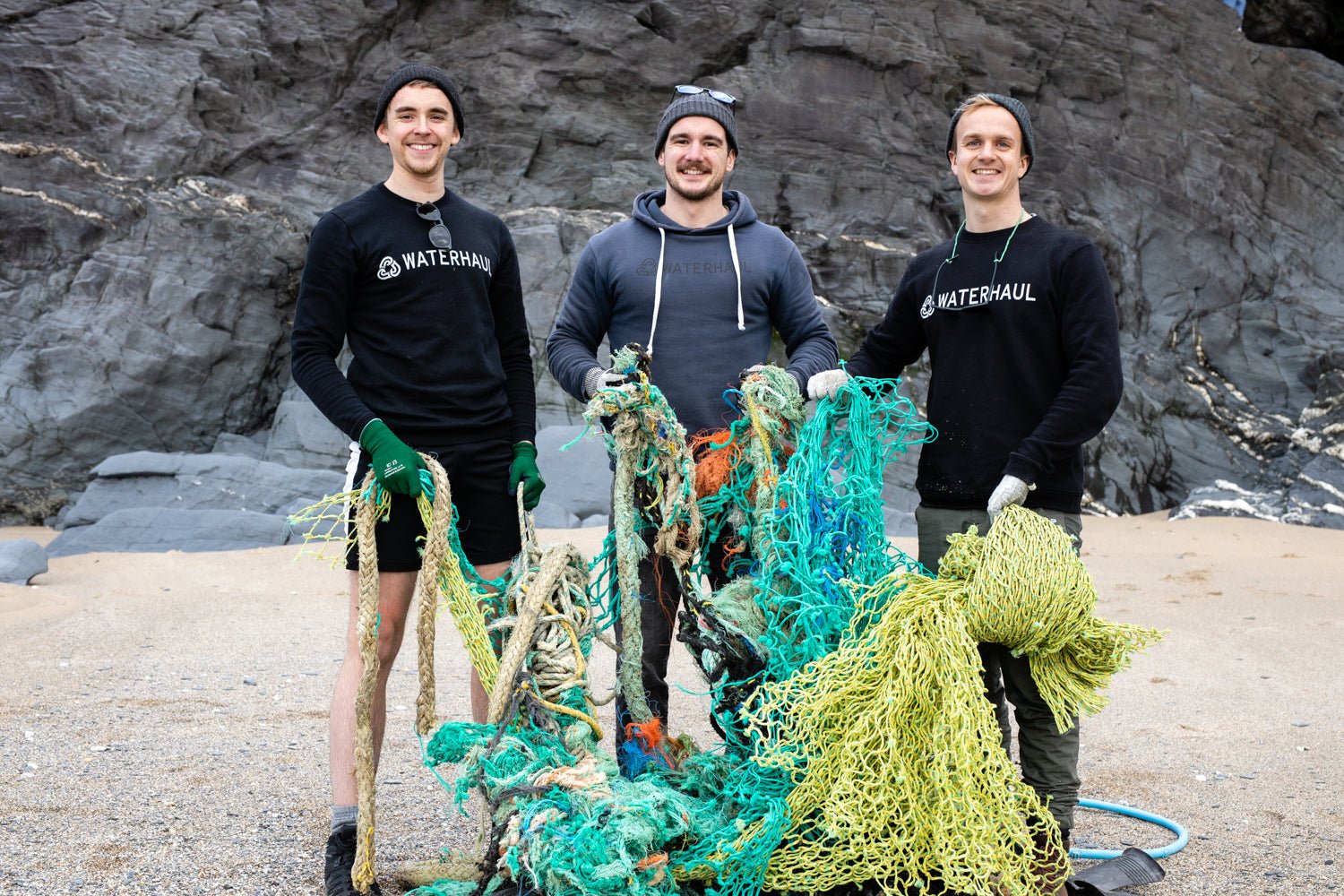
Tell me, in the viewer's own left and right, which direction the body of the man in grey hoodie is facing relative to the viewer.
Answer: facing the viewer

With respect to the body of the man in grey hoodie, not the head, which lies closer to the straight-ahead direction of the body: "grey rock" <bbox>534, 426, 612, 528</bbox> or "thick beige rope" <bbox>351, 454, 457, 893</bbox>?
the thick beige rope

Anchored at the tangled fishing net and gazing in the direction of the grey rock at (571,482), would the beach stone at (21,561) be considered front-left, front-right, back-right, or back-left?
front-left

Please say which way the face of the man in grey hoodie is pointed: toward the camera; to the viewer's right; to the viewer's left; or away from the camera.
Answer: toward the camera

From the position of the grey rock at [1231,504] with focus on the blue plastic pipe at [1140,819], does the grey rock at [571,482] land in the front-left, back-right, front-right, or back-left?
front-right

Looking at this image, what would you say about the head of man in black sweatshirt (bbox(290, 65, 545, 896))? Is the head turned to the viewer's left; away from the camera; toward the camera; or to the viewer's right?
toward the camera

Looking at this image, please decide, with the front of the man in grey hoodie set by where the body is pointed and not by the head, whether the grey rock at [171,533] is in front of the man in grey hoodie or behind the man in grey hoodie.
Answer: behind

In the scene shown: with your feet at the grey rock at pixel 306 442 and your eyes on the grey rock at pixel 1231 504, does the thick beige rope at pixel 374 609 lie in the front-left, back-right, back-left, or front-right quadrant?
front-right

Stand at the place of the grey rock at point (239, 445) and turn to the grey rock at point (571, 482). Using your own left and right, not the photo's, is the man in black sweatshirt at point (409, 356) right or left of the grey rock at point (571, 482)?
right

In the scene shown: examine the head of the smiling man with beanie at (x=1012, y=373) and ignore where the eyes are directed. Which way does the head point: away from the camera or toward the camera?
toward the camera

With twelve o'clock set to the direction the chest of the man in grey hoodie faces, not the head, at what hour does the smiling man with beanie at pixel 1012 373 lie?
The smiling man with beanie is roughly at 10 o'clock from the man in grey hoodie.
